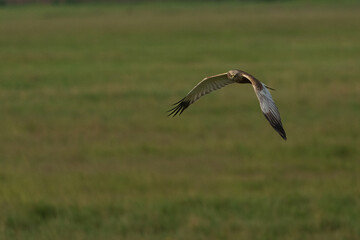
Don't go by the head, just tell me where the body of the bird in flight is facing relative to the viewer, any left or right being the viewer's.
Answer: facing the viewer and to the left of the viewer
